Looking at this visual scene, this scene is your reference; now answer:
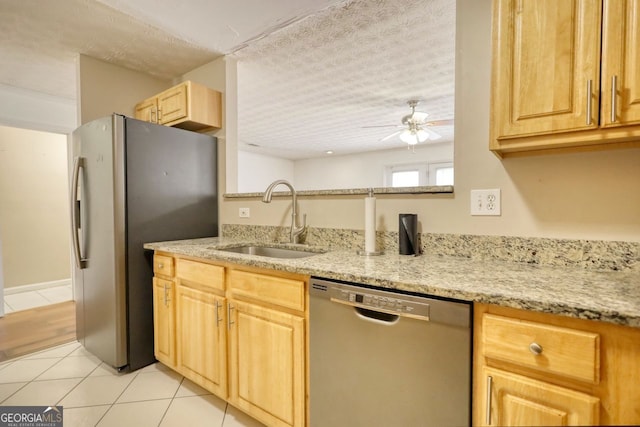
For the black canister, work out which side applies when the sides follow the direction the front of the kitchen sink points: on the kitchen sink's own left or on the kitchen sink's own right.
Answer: on the kitchen sink's own left

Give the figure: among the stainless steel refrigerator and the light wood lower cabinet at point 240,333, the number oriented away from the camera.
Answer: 0

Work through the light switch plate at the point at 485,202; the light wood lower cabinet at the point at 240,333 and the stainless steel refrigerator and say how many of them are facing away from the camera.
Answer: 0

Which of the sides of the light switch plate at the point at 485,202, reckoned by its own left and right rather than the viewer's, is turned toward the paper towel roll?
right

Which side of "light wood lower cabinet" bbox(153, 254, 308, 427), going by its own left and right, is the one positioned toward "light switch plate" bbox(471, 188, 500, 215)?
left

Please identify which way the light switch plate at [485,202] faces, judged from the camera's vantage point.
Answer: facing the viewer

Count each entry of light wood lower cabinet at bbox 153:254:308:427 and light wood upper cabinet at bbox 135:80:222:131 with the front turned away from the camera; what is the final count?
0

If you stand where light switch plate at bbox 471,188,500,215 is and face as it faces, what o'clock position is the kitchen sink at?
The kitchen sink is roughly at 3 o'clock from the light switch plate.

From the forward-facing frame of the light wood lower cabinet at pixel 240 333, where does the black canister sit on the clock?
The black canister is roughly at 8 o'clock from the light wood lower cabinet.

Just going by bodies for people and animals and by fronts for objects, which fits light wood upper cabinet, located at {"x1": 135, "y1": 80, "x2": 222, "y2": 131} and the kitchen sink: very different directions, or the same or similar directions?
same or similar directions

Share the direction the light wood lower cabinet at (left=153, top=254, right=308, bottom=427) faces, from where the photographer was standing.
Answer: facing the viewer and to the left of the viewer

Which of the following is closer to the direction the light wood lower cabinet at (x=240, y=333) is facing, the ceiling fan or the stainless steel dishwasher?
the stainless steel dishwasher
